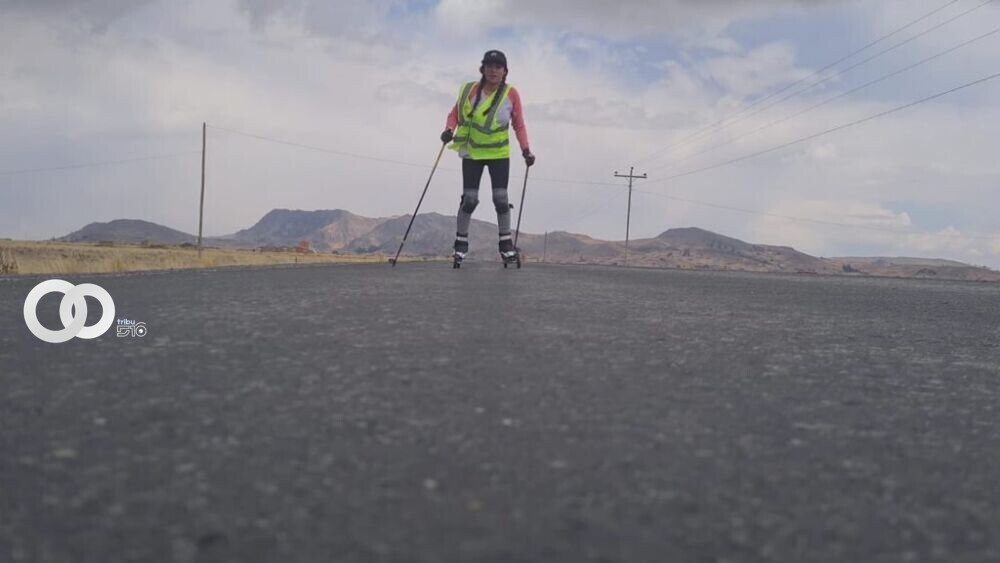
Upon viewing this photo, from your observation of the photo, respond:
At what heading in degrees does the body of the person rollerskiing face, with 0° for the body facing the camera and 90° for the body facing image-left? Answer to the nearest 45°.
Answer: approximately 0°
